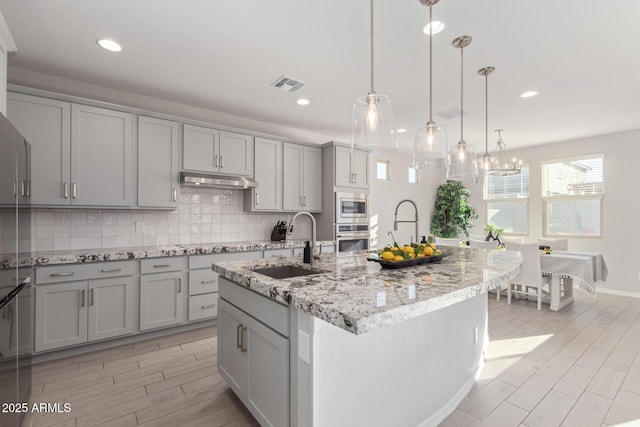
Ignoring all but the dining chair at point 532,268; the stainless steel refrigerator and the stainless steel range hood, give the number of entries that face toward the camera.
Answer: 1

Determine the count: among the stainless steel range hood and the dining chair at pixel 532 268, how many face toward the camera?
1

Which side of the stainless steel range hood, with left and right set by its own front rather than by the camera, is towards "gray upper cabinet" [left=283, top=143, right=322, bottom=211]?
left

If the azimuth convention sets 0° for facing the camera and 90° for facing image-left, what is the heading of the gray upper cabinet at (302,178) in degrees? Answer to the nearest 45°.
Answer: approximately 315°

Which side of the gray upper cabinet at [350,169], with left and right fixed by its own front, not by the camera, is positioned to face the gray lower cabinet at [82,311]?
right

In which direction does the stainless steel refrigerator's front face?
to the viewer's right

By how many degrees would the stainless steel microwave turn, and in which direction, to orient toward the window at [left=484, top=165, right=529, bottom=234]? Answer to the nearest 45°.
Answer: approximately 90° to its left

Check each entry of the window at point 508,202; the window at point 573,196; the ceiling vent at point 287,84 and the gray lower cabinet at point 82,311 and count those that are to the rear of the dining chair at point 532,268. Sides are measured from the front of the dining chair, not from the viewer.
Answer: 2

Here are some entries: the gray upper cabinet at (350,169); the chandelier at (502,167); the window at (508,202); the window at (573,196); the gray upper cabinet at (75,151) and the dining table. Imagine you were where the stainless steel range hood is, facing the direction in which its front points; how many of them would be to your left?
5

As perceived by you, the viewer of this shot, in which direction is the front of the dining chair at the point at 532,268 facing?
facing away from the viewer and to the right of the viewer

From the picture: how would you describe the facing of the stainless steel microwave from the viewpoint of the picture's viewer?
facing the viewer and to the right of the viewer

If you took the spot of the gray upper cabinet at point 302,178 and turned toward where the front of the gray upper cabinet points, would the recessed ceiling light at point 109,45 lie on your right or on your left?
on your right

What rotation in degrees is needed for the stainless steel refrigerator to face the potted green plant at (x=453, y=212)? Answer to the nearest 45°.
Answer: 0° — it already faces it

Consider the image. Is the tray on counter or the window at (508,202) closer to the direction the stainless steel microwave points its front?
the tray on counter
